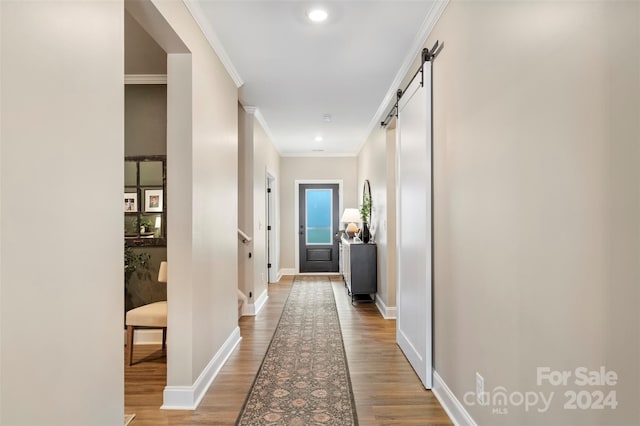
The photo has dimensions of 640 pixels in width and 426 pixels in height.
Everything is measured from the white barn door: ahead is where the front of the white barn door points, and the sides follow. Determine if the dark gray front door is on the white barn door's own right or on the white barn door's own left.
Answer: on the white barn door's own right

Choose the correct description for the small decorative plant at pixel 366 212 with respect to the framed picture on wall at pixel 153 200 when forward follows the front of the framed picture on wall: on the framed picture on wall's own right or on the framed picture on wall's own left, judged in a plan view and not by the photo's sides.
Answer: on the framed picture on wall's own left

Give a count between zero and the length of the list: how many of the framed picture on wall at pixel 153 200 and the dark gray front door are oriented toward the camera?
2

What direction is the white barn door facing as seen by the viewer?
to the viewer's left

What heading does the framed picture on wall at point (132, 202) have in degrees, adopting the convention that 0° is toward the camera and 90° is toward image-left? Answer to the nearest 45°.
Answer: approximately 0°

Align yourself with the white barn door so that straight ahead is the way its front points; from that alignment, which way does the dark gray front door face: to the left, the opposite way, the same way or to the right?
to the left

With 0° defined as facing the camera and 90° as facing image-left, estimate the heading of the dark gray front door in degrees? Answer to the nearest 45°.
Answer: approximately 0°
